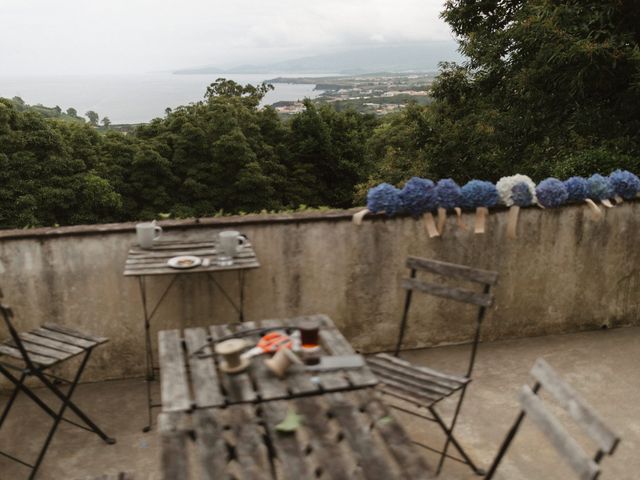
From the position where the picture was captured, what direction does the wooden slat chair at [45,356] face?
facing away from the viewer and to the right of the viewer

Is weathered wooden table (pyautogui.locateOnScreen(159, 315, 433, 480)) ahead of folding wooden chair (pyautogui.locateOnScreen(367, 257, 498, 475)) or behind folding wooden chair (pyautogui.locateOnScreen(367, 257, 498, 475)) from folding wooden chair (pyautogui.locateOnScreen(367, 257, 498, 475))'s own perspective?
ahead

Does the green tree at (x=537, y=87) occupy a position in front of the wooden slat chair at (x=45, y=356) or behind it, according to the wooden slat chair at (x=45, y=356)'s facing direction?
in front

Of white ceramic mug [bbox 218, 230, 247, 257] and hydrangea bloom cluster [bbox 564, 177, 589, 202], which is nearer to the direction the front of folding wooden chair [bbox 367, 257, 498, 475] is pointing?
the white ceramic mug

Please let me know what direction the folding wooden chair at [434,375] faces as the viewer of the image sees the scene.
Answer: facing the viewer and to the left of the viewer

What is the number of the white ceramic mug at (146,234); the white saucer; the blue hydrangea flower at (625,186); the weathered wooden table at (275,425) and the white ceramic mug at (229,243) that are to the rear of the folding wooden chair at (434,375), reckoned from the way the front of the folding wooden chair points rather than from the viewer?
1

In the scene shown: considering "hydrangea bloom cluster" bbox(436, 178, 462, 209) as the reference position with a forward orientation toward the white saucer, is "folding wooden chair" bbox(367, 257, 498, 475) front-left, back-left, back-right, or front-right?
front-left

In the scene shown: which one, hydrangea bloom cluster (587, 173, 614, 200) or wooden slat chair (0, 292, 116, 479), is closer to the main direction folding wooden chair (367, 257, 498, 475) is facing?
the wooden slat chair

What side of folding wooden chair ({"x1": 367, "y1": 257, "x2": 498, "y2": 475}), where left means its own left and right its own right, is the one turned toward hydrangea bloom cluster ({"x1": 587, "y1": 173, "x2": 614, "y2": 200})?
back
